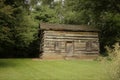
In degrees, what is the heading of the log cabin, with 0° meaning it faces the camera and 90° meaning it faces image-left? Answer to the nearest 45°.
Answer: approximately 0°
